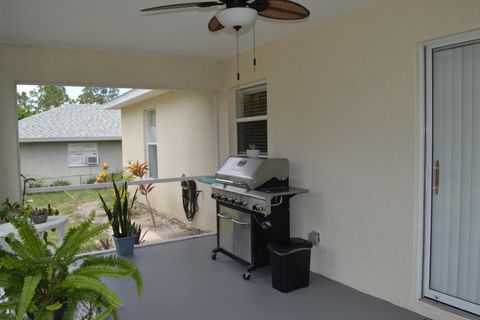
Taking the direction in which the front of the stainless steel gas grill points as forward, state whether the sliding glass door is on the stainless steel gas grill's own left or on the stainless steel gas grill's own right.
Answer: on the stainless steel gas grill's own left

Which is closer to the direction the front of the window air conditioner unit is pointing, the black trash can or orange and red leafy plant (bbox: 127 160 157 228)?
the orange and red leafy plant

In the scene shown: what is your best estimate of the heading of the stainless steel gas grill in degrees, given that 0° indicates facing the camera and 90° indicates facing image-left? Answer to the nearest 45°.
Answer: approximately 45°
